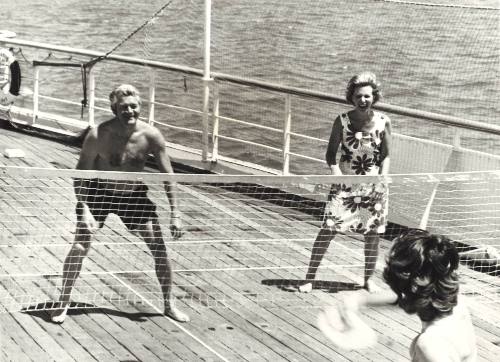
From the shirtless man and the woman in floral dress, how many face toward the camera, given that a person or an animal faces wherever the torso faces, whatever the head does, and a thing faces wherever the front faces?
2

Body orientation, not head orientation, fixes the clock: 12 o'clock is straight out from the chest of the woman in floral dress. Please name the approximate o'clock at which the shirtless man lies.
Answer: The shirtless man is roughly at 2 o'clock from the woman in floral dress.

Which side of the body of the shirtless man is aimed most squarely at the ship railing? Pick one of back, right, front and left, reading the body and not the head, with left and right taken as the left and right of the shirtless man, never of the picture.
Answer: back

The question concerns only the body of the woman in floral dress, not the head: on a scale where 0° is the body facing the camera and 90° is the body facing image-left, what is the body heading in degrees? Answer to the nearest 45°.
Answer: approximately 0°

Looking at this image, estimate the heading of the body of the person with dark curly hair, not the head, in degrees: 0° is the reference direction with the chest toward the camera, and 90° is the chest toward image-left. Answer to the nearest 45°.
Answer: approximately 135°

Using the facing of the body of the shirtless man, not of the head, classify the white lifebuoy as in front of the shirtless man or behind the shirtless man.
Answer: behind
